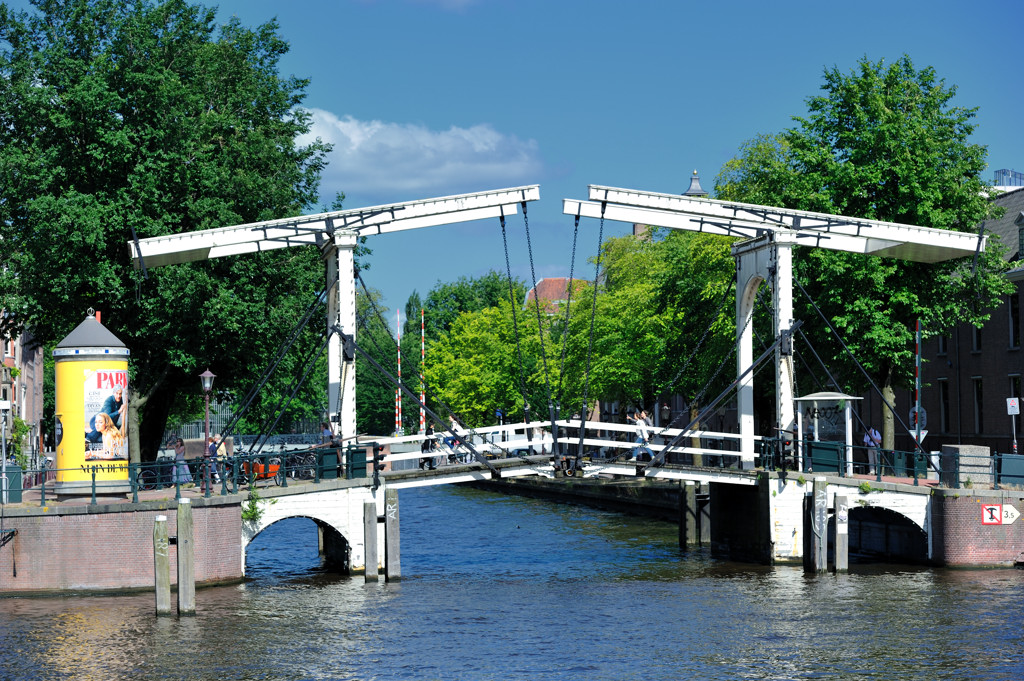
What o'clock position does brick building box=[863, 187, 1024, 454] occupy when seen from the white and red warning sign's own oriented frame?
The brick building is roughly at 6 o'clock from the white and red warning sign.

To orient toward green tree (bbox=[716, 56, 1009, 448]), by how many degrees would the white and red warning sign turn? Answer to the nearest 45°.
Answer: approximately 180°

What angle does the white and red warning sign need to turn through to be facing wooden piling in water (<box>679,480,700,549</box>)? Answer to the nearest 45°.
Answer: approximately 135° to its right

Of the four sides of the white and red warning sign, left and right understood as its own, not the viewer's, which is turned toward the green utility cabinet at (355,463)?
right

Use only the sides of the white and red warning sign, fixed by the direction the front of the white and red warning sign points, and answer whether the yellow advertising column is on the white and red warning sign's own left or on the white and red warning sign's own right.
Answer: on the white and red warning sign's own right

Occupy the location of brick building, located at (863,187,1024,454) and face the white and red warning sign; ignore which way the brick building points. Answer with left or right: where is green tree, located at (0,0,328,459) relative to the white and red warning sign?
right

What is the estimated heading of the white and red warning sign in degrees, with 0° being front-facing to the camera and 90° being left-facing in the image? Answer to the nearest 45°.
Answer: approximately 0°

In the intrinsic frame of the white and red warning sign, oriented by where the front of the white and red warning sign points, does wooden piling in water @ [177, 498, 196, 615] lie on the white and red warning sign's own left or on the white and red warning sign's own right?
on the white and red warning sign's own right

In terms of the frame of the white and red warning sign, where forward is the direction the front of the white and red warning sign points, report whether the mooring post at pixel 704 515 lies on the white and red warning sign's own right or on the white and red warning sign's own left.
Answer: on the white and red warning sign's own right
